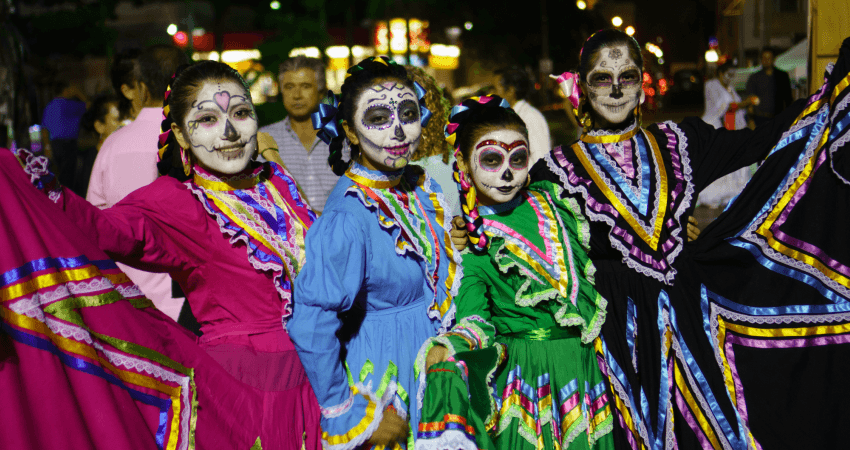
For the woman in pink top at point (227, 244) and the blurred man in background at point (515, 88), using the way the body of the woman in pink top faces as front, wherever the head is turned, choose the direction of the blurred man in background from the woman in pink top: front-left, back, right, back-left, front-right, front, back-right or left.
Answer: left

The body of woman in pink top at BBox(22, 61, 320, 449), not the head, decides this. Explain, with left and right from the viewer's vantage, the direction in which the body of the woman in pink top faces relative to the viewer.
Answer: facing the viewer and to the right of the viewer

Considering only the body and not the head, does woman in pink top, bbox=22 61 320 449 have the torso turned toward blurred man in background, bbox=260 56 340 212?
no

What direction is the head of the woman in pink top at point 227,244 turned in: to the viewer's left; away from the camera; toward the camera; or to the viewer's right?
toward the camera

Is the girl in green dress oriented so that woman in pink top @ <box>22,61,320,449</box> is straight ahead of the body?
no

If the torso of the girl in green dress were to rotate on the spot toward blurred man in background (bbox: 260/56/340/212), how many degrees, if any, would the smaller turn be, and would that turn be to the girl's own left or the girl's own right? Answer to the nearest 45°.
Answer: approximately 135° to the girl's own right

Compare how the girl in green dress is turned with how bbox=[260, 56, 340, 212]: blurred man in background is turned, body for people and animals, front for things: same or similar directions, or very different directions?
same or similar directions

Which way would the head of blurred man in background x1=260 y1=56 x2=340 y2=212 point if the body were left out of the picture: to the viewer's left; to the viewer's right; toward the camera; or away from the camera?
toward the camera

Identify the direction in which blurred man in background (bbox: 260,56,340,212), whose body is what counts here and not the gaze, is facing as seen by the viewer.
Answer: toward the camera

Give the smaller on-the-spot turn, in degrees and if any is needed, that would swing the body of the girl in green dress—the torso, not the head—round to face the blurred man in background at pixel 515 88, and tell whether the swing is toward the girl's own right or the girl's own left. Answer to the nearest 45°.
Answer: approximately 180°

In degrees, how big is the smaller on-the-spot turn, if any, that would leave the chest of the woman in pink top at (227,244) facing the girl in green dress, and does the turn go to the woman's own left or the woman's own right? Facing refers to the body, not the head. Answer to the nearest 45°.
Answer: approximately 45° to the woman's own left

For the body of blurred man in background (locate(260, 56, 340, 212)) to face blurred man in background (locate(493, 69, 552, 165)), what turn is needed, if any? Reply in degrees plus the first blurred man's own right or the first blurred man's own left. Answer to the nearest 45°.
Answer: approximately 135° to the first blurred man's own left

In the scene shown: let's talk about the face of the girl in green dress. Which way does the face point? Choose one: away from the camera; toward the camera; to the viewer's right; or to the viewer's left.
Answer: toward the camera

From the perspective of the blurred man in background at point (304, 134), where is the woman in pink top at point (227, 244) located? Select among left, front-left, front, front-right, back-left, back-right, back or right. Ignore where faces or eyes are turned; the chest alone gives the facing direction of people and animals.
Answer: front

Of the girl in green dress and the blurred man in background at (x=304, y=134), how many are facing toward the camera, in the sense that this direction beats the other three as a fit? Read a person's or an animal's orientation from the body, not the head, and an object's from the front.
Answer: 2

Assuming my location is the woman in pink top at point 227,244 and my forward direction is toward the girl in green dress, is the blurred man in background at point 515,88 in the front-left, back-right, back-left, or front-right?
front-left
